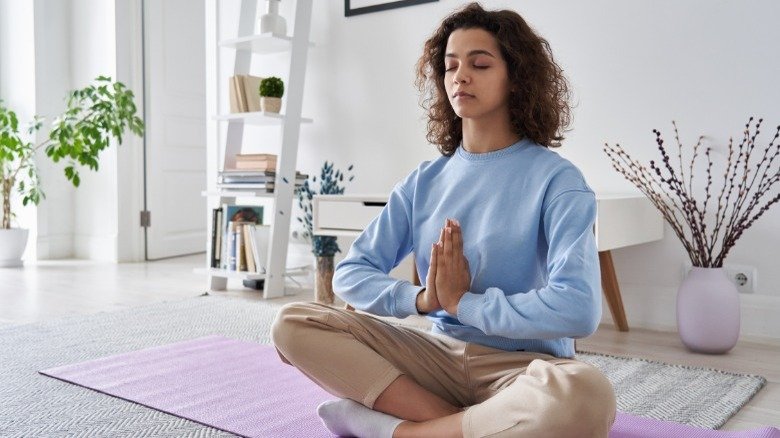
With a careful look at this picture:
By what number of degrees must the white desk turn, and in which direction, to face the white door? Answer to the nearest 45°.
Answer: approximately 90° to its right

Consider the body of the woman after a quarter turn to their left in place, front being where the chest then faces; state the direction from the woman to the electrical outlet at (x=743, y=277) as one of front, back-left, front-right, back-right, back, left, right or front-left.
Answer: left

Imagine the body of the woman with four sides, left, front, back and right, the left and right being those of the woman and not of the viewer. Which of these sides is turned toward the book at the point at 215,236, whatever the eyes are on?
right

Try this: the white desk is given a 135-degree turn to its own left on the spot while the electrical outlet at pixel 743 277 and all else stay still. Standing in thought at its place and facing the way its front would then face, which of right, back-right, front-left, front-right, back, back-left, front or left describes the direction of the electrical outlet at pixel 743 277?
front

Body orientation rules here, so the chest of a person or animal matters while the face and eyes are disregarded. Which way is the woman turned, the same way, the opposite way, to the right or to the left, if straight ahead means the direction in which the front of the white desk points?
the same way

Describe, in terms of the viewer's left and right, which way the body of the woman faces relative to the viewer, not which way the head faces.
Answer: facing the viewer and to the left of the viewer

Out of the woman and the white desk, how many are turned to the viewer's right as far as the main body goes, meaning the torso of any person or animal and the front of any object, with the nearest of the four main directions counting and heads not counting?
0

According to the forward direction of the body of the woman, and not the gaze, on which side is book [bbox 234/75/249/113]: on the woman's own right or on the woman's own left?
on the woman's own right

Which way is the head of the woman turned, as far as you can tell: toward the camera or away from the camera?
toward the camera

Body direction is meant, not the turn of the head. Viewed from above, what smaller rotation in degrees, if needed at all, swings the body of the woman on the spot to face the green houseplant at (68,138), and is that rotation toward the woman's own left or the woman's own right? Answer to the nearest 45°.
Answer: approximately 90° to the woman's own right
